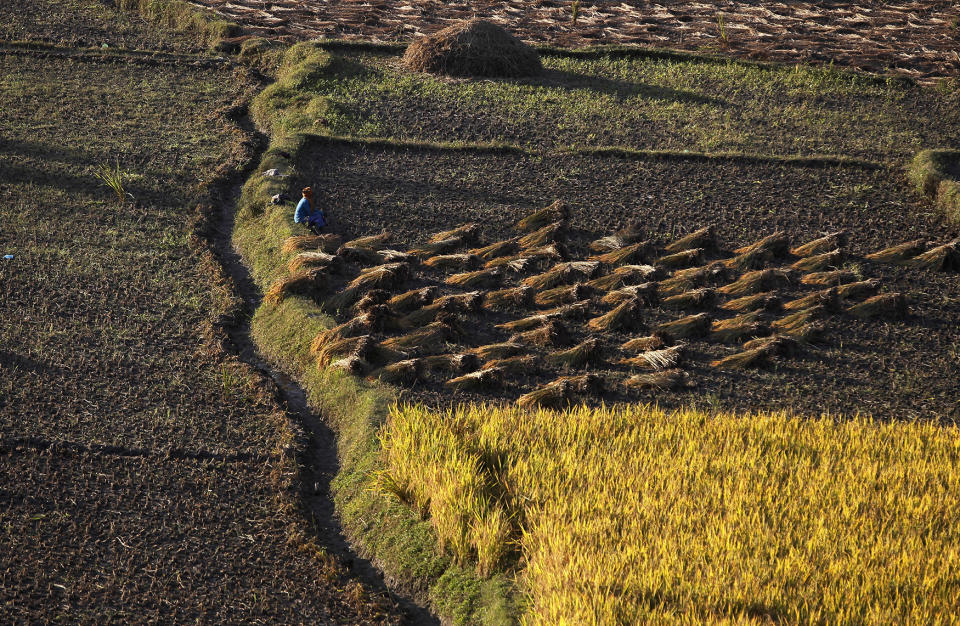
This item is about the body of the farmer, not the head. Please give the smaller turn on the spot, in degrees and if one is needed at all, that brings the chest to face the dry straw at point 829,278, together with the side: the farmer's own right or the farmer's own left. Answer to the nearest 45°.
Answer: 0° — they already face it

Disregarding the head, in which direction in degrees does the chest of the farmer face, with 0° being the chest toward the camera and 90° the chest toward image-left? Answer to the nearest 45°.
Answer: approximately 270°

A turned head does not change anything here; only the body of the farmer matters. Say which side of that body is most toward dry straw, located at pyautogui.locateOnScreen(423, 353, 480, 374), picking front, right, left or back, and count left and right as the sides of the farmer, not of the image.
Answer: right

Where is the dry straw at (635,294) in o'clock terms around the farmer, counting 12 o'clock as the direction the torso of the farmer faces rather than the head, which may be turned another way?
The dry straw is roughly at 1 o'clock from the farmer.

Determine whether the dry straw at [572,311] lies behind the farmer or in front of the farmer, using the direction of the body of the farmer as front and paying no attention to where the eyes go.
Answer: in front

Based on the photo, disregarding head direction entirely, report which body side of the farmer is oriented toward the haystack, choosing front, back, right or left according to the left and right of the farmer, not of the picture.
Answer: left

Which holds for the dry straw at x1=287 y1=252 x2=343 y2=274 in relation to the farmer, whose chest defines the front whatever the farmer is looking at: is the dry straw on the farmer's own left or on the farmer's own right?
on the farmer's own right

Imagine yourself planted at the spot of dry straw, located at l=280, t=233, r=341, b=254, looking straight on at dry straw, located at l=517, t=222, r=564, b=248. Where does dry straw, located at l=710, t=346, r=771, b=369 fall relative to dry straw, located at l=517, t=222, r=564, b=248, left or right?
right

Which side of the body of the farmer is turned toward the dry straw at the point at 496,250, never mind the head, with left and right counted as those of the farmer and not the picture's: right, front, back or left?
front

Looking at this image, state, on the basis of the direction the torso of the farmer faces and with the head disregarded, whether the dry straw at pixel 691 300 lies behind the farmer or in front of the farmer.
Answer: in front

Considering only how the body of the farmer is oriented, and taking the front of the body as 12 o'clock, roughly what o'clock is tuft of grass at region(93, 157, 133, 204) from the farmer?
The tuft of grass is roughly at 7 o'clock from the farmer.

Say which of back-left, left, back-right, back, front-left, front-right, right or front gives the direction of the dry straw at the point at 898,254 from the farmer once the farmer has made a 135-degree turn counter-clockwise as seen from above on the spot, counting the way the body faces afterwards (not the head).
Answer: back-right

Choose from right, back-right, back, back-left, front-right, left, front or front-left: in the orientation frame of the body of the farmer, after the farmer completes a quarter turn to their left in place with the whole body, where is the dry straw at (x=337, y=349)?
back

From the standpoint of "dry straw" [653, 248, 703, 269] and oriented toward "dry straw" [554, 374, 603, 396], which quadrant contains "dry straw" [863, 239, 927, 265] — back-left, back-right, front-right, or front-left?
back-left

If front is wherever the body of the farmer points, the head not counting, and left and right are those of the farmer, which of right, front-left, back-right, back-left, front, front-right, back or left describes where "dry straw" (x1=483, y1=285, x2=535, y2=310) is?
front-right

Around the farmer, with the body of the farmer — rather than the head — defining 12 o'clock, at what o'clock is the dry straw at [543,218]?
The dry straw is roughly at 12 o'clock from the farmer.

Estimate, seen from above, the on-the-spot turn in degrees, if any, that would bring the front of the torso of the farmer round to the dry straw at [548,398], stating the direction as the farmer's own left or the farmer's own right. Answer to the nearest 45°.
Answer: approximately 45° to the farmer's own right

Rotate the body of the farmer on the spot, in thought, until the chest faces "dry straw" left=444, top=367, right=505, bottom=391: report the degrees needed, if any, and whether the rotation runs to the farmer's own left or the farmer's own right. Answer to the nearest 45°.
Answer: approximately 45° to the farmer's own right
